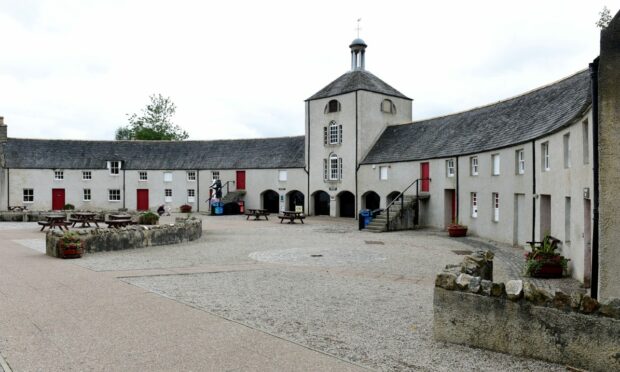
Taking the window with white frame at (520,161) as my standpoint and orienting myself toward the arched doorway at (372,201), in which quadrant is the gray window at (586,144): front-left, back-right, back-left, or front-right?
back-left

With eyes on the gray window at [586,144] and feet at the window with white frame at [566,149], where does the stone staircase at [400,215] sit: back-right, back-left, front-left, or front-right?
back-right

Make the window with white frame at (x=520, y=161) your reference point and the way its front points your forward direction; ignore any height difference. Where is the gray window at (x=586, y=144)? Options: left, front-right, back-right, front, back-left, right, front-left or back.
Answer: front-left

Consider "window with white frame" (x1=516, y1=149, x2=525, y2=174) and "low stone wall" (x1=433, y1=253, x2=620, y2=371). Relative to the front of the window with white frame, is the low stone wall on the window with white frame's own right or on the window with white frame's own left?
on the window with white frame's own left

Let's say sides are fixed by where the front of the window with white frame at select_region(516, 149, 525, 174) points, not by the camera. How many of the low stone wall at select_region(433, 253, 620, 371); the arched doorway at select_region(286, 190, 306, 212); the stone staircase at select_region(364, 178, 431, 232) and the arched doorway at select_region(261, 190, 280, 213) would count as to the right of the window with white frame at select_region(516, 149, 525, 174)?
3

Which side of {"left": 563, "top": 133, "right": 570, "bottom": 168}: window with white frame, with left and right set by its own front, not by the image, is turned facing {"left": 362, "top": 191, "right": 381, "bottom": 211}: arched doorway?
right

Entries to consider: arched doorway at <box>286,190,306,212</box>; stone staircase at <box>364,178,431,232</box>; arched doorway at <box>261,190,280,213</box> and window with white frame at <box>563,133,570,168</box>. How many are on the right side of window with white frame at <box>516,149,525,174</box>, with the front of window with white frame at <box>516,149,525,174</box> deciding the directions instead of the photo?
3

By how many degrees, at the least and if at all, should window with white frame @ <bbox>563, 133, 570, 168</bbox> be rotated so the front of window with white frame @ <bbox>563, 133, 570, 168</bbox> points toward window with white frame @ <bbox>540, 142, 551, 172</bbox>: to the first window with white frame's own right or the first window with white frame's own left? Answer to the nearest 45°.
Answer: approximately 135° to the first window with white frame's own right

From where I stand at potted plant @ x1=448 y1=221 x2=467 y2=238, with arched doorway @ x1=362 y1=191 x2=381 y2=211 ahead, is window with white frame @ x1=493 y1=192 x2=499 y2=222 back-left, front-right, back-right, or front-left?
back-right

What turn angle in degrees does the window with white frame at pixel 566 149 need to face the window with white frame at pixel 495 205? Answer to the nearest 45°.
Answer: approximately 135° to its right

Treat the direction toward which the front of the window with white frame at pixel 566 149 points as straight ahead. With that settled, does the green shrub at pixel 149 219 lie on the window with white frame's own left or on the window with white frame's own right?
on the window with white frame's own right

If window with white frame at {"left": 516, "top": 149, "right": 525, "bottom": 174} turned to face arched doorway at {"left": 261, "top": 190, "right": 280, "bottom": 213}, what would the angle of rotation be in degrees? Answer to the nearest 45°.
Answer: approximately 90° to its right

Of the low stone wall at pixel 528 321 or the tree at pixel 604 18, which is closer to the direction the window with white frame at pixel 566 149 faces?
the low stone wall

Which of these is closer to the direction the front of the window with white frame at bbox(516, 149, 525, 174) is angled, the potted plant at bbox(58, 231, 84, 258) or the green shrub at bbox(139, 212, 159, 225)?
the potted plant

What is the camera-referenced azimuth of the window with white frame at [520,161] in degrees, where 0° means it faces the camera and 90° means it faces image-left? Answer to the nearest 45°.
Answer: approximately 45°

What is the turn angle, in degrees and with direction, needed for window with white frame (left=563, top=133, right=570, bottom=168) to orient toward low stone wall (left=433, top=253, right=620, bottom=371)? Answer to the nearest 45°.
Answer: approximately 45° to its left

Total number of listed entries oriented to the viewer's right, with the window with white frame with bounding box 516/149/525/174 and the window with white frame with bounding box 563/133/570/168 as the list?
0
